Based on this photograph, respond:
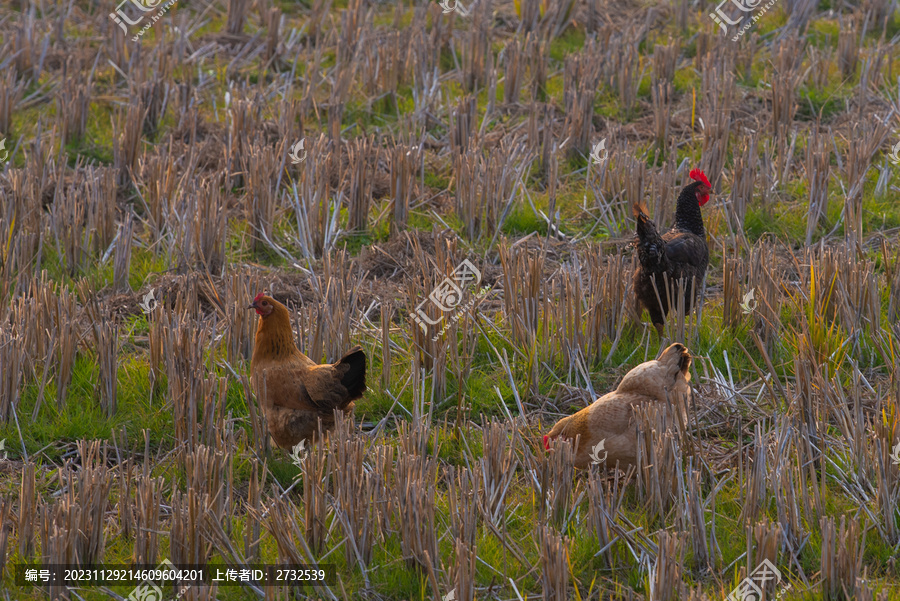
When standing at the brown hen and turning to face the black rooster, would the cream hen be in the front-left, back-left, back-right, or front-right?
front-right

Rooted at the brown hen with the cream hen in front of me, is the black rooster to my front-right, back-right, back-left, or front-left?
front-left

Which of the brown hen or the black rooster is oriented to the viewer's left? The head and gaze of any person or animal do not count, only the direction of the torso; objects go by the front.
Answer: the brown hen

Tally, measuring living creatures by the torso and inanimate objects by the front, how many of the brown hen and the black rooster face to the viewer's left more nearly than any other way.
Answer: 1

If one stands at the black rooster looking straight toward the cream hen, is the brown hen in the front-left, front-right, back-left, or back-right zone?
front-right

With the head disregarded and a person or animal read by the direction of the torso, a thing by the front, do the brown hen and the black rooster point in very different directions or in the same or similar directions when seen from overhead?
very different directions

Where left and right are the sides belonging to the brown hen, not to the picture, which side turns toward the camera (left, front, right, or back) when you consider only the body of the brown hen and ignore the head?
left

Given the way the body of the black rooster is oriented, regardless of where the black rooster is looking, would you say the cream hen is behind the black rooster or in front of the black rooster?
behind

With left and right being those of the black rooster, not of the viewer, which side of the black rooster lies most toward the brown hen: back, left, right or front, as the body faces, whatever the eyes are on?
back

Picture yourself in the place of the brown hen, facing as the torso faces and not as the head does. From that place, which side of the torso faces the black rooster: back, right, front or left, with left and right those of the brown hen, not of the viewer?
back

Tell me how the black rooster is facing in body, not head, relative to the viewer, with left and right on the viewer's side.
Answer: facing away from the viewer and to the right of the viewer

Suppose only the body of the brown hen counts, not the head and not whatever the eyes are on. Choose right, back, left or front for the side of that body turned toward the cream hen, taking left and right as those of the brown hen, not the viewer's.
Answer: back
